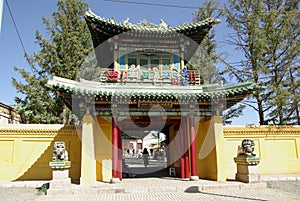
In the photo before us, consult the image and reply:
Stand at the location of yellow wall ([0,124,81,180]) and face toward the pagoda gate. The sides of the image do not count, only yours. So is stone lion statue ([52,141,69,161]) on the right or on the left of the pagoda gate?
right

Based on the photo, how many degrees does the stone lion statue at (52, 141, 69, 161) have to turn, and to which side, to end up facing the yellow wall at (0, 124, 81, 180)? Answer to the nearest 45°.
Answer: approximately 180°

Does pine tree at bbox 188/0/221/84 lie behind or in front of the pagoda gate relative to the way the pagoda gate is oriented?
behind

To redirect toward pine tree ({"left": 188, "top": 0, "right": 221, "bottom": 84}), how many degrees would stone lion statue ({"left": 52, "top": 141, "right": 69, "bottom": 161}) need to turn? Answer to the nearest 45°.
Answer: approximately 135° to its left

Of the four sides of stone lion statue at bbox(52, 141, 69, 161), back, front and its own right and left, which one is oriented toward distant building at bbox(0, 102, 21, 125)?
back

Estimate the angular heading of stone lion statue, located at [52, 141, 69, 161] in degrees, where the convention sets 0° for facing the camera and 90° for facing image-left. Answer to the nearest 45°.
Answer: approximately 0°

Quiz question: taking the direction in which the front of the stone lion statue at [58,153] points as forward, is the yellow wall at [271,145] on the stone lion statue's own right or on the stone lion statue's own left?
on the stone lion statue's own left

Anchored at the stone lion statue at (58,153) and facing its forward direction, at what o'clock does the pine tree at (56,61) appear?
The pine tree is roughly at 6 o'clock from the stone lion statue.

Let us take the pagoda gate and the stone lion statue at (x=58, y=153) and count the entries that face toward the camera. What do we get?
2

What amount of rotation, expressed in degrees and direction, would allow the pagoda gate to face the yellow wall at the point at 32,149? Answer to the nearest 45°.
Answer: approximately 90° to its right

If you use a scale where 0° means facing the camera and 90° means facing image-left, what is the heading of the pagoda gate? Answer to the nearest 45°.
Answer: approximately 0°
